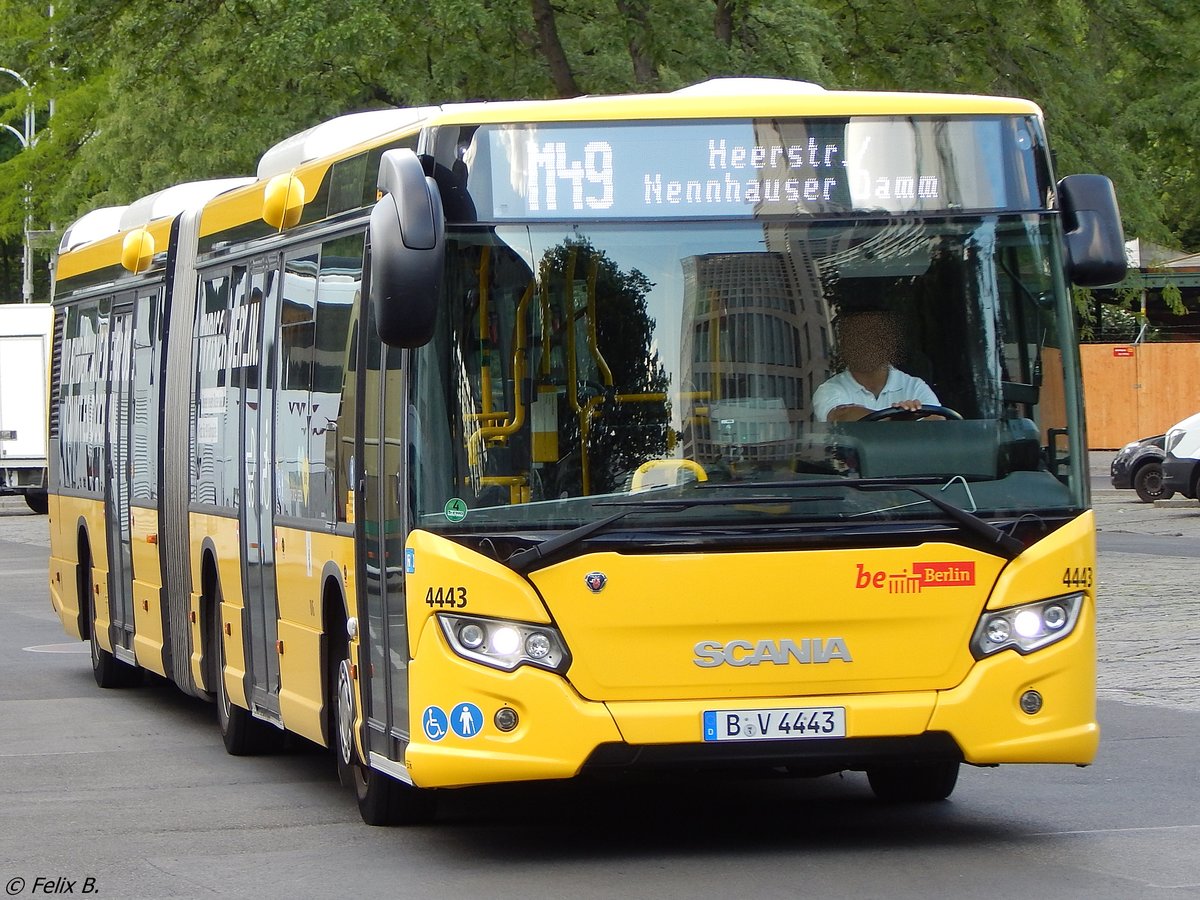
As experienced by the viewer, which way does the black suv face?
facing to the left of the viewer

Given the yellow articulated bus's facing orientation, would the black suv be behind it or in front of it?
behind

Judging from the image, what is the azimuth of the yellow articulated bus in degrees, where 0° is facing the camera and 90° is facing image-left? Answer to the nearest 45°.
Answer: approximately 0°

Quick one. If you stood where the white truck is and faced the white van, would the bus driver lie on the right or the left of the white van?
right

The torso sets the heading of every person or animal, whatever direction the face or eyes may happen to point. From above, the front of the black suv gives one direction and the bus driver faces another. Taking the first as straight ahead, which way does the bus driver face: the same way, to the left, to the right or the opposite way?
to the left

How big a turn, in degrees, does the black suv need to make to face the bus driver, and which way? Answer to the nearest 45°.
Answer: approximately 90° to its left
